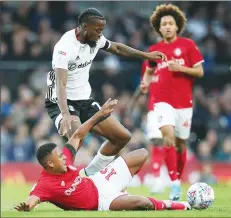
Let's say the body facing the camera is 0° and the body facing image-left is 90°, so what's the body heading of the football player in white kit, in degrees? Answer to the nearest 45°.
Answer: approximately 315°

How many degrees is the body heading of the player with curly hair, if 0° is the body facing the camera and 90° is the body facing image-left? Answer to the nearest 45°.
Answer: approximately 0°

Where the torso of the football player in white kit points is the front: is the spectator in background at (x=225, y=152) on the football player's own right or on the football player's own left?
on the football player's own left

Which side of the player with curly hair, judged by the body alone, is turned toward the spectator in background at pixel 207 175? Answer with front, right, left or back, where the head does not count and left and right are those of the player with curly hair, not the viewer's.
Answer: back
